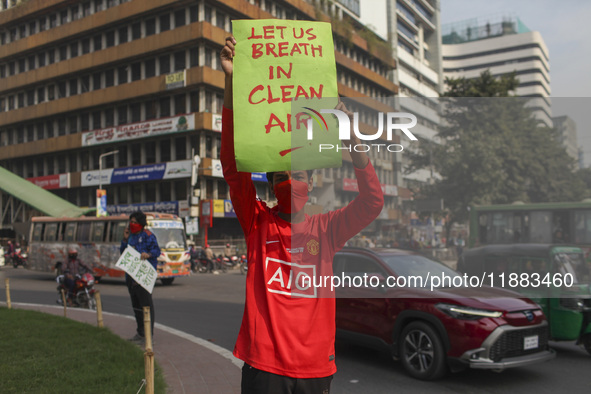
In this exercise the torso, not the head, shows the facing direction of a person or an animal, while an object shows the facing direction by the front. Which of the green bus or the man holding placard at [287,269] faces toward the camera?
the man holding placard

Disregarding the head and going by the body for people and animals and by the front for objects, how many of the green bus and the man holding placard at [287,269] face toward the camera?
1

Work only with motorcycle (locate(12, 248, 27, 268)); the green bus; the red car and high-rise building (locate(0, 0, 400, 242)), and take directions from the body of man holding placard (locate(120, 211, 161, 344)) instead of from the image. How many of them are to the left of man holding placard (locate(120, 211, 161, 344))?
2

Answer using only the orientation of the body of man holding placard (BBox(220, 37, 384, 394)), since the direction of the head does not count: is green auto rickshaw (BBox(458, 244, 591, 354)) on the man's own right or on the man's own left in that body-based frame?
on the man's own left

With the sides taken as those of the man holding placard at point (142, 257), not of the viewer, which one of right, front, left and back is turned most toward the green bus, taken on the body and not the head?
left

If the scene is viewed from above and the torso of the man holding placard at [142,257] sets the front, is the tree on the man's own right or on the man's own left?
on the man's own left

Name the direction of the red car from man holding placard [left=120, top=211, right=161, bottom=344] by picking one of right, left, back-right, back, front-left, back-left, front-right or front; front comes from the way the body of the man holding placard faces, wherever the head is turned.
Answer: left

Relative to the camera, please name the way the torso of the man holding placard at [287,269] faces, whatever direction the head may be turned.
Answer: toward the camera

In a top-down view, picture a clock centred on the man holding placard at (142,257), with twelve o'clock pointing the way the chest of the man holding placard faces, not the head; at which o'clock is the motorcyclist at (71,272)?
The motorcyclist is roughly at 4 o'clock from the man holding placard.

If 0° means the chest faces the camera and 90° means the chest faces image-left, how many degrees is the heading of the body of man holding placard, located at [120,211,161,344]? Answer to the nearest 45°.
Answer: approximately 45°

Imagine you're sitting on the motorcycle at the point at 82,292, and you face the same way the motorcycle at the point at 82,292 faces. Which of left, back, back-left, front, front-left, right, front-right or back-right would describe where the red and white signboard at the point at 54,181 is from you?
back-left

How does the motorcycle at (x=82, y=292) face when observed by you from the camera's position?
facing the viewer and to the right of the viewer

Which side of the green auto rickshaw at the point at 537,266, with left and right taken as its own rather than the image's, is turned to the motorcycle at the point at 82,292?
back
